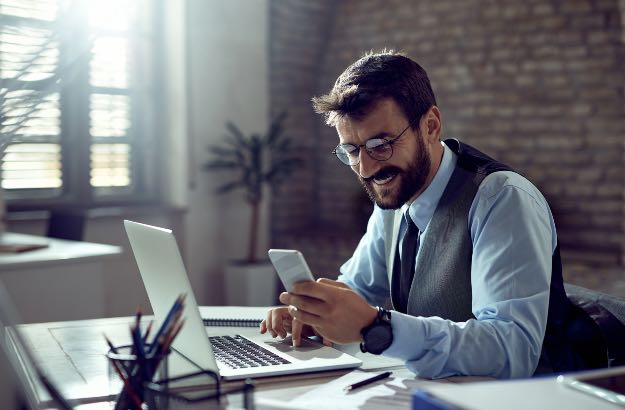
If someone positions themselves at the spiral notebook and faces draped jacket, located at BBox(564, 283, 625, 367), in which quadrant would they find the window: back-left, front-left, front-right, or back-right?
back-left

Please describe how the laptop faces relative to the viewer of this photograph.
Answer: facing away from the viewer and to the right of the viewer

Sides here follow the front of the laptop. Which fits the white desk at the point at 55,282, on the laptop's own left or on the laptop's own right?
on the laptop's own left

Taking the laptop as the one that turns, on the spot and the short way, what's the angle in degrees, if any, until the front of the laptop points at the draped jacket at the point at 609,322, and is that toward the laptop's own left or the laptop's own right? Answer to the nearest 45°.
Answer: approximately 45° to the laptop's own right

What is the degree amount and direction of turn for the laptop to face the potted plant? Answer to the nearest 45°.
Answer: approximately 45° to its left
